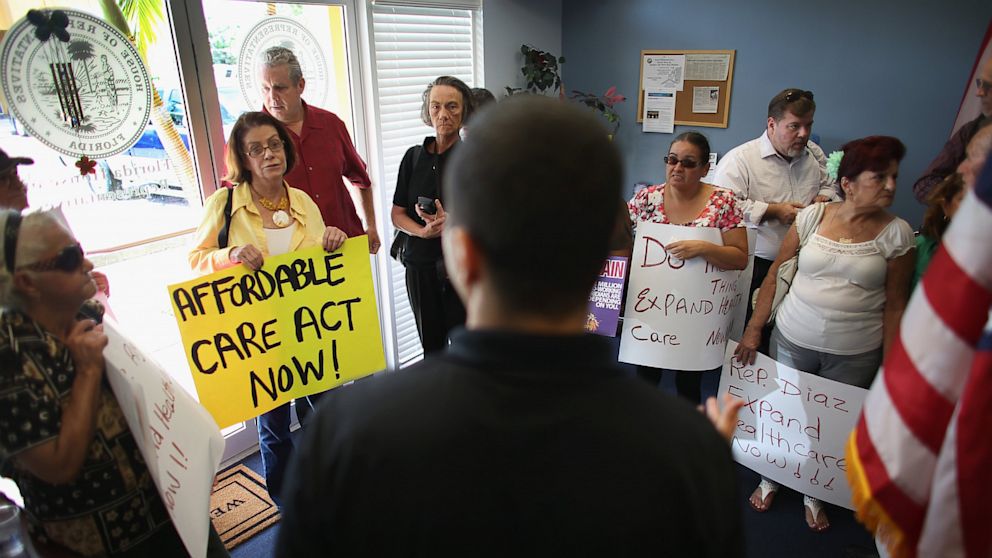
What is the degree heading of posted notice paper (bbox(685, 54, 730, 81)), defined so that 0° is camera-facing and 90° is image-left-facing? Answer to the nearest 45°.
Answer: approximately 0°

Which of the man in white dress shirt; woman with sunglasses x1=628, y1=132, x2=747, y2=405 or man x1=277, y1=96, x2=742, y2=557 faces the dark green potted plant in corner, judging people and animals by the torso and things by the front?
the man

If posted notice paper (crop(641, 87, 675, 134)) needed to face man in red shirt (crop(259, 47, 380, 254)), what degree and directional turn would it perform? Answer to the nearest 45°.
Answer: approximately 45° to its right

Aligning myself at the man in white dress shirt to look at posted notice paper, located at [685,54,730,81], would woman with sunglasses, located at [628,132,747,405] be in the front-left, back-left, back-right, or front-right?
back-left

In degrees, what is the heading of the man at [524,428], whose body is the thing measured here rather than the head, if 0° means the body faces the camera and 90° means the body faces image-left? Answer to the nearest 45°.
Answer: approximately 180°

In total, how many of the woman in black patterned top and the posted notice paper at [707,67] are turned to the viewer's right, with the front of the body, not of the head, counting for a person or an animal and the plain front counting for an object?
1

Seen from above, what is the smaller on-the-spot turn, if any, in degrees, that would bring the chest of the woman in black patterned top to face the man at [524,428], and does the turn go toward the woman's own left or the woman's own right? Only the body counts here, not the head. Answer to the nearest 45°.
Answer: approximately 45° to the woman's own right

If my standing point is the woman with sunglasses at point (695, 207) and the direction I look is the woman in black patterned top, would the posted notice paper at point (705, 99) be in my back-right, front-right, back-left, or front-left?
back-right

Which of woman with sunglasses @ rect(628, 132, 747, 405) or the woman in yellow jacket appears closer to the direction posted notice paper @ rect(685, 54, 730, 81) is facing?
the woman with sunglasses

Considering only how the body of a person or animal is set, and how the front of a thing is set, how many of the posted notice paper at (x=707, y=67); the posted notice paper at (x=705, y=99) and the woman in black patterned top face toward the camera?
2

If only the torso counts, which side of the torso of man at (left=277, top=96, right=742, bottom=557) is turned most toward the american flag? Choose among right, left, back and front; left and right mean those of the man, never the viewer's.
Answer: right

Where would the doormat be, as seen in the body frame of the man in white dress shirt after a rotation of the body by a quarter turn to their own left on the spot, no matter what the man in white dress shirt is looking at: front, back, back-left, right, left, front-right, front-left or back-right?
back

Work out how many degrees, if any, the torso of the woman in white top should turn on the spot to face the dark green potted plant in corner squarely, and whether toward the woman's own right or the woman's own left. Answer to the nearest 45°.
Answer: approximately 135° to the woman's own right
